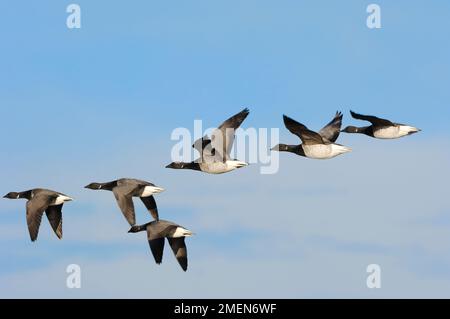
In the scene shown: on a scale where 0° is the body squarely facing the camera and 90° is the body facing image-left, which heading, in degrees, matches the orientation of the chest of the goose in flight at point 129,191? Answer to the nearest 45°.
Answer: approximately 90°

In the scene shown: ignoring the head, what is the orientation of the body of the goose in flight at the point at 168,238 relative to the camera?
to the viewer's left

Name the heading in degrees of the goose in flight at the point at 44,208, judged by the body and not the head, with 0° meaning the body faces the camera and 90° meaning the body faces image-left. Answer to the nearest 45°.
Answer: approximately 90°

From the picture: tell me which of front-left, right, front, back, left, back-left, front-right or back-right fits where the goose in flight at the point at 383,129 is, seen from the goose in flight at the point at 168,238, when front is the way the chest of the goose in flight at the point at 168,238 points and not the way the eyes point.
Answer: back

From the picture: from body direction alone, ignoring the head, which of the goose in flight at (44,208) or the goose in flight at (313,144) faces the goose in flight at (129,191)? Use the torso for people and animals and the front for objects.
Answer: the goose in flight at (313,144)

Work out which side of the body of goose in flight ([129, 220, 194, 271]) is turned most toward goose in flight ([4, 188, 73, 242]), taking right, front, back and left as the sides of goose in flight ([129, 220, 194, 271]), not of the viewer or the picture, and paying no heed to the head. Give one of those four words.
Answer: front

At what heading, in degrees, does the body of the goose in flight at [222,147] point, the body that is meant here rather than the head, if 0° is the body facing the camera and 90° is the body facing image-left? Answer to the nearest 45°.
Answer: approximately 90°

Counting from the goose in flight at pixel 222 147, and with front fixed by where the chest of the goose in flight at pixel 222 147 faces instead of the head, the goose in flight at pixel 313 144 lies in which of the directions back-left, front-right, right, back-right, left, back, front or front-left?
back

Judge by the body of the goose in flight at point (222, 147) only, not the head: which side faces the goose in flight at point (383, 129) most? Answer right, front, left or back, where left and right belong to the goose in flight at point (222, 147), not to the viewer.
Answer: back

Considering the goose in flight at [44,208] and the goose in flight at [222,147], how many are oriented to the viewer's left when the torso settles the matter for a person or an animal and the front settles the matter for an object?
2

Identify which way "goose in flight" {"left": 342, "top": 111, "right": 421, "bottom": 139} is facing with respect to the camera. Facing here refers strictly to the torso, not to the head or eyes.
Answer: to the viewer's left

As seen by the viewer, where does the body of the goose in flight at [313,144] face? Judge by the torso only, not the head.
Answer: to the viewer's left

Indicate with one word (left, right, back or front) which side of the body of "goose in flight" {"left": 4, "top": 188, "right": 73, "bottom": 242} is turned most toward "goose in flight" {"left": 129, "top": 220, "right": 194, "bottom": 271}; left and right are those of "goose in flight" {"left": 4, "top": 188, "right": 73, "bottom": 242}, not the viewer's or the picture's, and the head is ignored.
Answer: back
